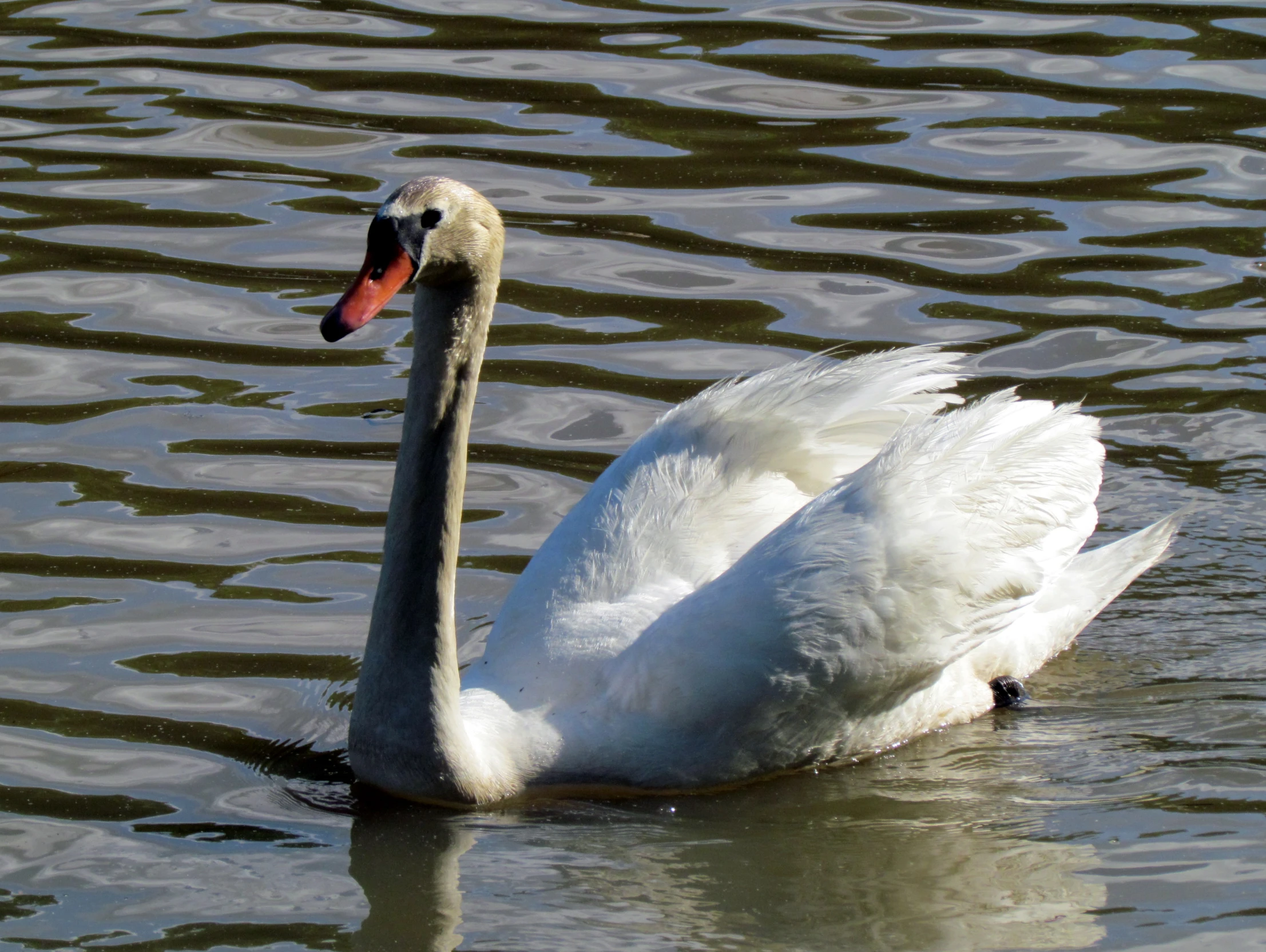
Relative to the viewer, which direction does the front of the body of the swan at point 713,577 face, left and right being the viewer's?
facing the viewer and to the left of the viewer
